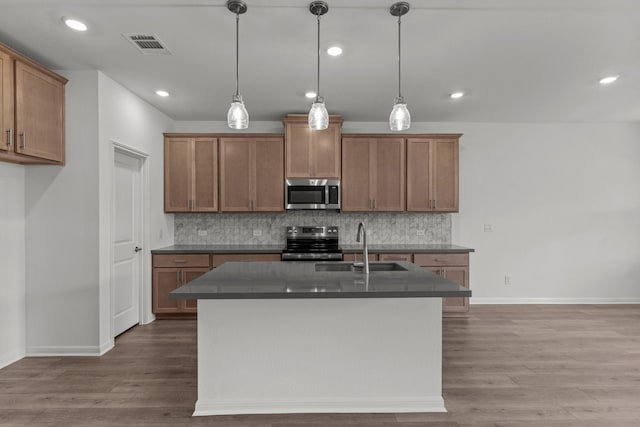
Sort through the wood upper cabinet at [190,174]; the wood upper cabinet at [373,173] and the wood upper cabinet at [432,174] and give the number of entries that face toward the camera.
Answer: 3

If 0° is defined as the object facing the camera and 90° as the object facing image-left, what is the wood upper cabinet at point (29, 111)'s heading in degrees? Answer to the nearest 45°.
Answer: approximately 315°

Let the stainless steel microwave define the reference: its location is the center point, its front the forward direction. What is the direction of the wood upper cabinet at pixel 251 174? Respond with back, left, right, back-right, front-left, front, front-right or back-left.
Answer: right

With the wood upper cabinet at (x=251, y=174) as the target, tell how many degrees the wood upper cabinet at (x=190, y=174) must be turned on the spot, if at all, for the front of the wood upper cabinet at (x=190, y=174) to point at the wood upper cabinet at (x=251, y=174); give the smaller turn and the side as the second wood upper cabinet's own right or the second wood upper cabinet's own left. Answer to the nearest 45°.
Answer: approximately 90° to the second wood upper cabinet's own left

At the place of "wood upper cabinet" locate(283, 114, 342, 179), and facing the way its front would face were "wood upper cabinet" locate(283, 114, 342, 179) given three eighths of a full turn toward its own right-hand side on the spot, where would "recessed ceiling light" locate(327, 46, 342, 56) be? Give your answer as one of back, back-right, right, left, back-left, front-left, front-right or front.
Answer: back-left

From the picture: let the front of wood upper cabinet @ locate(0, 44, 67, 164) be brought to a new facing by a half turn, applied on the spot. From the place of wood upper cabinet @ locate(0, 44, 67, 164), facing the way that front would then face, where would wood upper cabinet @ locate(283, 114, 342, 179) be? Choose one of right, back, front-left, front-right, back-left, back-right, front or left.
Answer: back-right

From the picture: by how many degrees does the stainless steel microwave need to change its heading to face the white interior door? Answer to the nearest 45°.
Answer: approximately 90° to its right

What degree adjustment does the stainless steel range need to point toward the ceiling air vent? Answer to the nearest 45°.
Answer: approximately 45° to its right

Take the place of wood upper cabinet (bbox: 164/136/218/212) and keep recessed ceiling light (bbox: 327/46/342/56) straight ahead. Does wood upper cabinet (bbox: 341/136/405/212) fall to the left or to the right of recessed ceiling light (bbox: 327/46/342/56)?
left

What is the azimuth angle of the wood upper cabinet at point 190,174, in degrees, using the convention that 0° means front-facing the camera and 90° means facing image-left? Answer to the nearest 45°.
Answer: approximately 0°
